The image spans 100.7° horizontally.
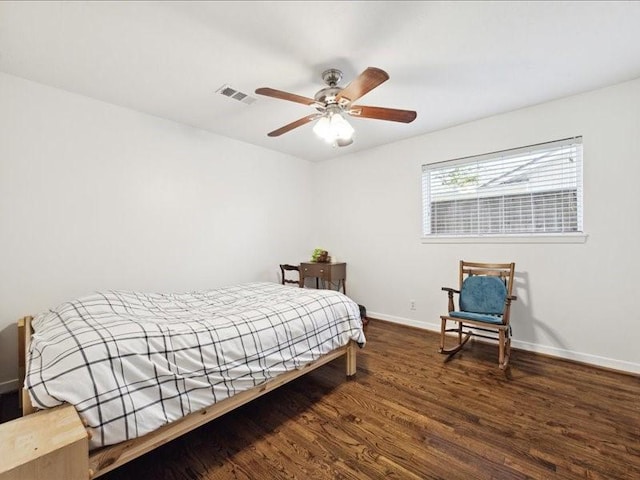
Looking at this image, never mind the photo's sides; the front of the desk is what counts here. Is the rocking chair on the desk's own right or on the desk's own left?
on the desk's own left

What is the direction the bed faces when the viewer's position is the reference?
facing away from the viewer and to the right of the viewer

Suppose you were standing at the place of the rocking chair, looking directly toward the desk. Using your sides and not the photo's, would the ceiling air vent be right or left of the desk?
left
